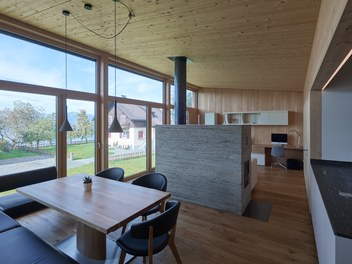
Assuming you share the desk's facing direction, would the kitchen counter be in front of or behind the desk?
in front

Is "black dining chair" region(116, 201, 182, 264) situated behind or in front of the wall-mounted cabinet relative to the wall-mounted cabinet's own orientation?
in front

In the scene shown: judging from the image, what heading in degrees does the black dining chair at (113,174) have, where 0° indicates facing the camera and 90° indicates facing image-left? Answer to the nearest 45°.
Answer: approximately 45°

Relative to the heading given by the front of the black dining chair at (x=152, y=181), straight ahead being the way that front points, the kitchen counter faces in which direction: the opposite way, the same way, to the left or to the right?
to the right

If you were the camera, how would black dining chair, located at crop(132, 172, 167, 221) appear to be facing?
facing the viewer and to the left of the viewer

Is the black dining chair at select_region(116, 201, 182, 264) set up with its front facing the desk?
no

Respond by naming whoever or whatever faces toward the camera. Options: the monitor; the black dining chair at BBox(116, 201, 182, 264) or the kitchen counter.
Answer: the monitor

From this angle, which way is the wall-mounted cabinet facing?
toward the camera

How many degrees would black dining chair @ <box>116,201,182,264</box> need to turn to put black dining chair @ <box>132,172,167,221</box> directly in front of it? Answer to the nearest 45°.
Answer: approximately 45° to its right

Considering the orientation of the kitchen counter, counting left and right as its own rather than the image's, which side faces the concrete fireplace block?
front

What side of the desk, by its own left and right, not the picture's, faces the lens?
front

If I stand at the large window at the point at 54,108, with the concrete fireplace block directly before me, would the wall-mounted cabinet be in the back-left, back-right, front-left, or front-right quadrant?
front-left

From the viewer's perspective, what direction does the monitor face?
toward the camera

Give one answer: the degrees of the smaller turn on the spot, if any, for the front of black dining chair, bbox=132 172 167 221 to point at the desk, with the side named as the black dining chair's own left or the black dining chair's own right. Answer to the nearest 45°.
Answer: approximately 180°

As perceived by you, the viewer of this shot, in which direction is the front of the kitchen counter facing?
facing to the left of the viewer

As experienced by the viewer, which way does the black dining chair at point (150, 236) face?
facing away from the viewer and to the left of the viewer

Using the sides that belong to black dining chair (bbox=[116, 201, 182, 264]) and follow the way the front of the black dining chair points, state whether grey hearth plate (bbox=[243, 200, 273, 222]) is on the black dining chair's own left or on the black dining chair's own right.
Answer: on the black dining chair's own right

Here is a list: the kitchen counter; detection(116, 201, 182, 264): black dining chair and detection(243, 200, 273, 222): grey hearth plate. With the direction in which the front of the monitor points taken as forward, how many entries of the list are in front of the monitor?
3

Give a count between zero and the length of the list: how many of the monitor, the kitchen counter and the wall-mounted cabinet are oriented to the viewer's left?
1

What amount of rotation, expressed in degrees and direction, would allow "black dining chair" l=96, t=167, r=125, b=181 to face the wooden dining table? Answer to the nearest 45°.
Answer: approximately 45° to its left
